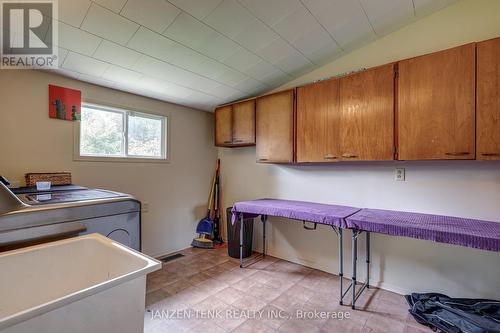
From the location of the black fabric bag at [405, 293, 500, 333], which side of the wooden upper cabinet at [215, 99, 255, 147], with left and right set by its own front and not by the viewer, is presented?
left

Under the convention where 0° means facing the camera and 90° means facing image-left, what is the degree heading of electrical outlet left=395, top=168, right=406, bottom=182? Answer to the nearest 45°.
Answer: approximately 0°

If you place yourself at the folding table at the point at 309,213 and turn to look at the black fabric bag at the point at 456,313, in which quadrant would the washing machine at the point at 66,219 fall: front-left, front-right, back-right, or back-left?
back-right

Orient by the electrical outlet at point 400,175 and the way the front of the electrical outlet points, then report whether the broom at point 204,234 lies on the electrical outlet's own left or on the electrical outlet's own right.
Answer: on the electrical outlet's own right

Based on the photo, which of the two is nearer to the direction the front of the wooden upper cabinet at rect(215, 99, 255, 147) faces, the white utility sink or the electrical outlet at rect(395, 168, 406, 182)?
the white utility sink

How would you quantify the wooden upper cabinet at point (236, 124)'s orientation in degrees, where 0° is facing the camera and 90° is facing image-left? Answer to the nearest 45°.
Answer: approximately 45°
